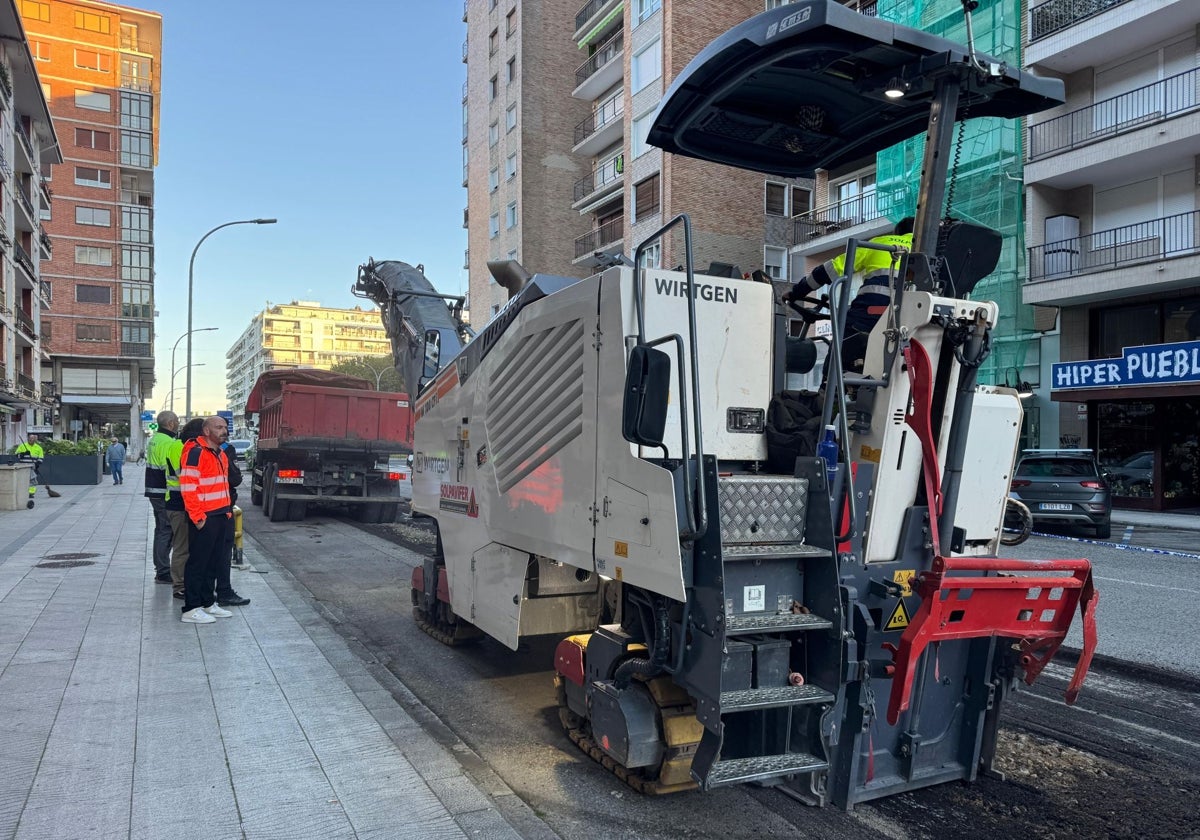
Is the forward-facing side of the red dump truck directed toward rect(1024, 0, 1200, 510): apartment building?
no

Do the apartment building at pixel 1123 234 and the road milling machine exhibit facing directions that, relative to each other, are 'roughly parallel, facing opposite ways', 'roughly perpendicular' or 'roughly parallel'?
roughly perpendicular

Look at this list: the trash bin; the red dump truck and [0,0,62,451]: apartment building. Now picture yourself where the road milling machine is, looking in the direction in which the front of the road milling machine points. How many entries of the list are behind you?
0

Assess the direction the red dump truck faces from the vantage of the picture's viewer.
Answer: facing away from the viewer

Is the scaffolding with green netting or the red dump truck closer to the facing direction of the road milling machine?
the red dump truck

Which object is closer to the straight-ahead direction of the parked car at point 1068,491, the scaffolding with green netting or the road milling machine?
the scaffolding with green netting

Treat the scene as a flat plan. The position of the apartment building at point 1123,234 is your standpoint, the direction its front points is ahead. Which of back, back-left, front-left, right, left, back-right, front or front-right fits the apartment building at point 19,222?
front-right

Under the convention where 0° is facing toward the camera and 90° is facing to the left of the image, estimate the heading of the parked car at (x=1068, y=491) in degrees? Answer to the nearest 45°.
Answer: approximately 180°

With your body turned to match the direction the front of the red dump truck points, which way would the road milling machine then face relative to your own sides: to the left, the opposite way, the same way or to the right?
the same way

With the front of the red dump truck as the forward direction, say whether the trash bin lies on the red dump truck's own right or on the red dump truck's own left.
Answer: on the red dump truck's own left

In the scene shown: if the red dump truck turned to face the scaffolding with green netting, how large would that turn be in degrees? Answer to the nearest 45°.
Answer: approximately 90° to its right

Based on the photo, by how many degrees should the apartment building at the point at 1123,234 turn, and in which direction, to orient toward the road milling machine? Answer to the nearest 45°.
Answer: approximately 45° to its left

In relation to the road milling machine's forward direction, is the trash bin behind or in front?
in front

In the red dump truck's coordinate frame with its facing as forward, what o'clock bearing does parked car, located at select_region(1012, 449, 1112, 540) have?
The parked car is roughly at 4 o'clock from the red dump truck.

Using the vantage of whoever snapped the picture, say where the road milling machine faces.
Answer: facing away from the viewer and to the left of the viewer

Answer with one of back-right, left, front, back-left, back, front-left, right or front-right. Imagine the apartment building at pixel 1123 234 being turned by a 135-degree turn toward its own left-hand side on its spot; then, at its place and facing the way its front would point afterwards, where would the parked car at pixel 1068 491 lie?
right

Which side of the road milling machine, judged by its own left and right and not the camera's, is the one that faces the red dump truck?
front

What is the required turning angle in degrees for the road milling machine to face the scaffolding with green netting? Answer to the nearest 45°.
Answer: approximately 45° to its right

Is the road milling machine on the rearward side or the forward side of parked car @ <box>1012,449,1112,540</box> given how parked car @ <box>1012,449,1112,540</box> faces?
on the rearward side

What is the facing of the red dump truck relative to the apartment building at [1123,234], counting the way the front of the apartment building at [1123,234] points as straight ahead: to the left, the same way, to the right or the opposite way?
to the right
